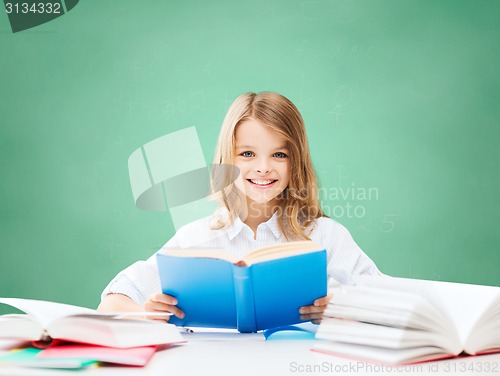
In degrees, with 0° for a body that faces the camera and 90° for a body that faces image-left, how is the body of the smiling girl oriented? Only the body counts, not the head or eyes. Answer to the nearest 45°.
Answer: approximately 0°
